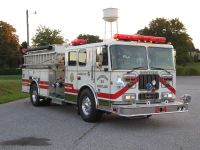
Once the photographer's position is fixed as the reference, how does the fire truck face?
facing the viewer and to the right of the viewer

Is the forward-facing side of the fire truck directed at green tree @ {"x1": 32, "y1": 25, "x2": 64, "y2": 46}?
no
